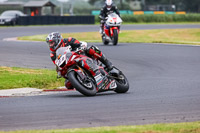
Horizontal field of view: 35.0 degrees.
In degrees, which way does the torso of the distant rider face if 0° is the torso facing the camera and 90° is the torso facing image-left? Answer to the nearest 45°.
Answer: approximately 0°

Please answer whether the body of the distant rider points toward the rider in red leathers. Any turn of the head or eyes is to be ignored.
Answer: yes

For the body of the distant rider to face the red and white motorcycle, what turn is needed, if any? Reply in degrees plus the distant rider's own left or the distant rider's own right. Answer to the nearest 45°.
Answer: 0° — they already face it
